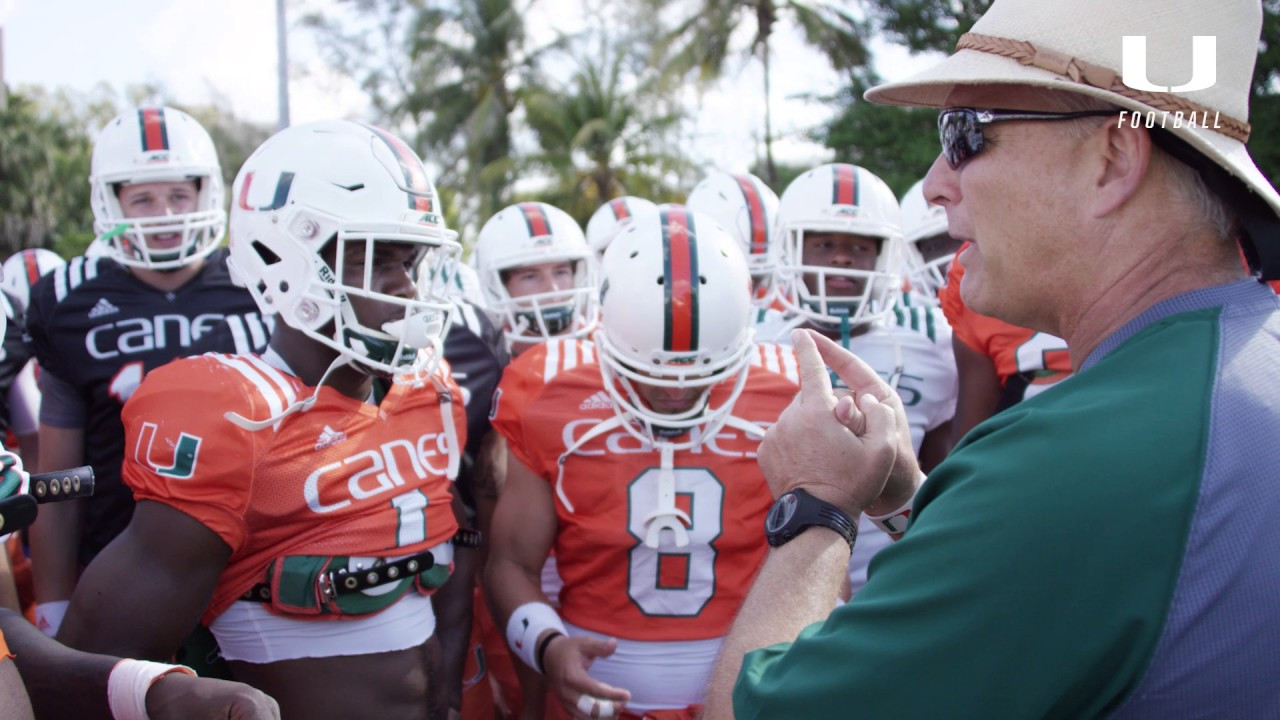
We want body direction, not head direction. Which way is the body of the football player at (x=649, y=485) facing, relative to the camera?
toward the camera

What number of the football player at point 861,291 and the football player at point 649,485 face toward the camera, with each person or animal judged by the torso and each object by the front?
2

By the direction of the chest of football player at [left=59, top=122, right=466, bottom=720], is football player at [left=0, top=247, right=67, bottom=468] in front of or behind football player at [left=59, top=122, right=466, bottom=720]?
behind

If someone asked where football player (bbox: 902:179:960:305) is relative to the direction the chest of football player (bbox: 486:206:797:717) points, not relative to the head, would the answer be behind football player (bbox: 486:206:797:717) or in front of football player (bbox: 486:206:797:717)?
behind

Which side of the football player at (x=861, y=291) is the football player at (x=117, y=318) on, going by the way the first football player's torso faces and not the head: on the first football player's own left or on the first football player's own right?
on the first football player's own right

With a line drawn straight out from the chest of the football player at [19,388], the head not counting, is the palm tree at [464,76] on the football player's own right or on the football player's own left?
on the football player's own left

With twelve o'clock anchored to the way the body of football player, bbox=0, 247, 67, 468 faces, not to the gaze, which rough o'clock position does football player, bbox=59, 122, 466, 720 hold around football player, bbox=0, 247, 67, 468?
football player, bbox=59, 122, 466, 720 is roughly at 1 o'clock from football player, bbox=0, 247, 67, 468.

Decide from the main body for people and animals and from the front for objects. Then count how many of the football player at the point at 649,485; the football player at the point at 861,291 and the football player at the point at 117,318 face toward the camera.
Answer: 3

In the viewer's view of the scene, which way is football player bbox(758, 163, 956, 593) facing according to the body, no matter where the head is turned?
toward the camera
